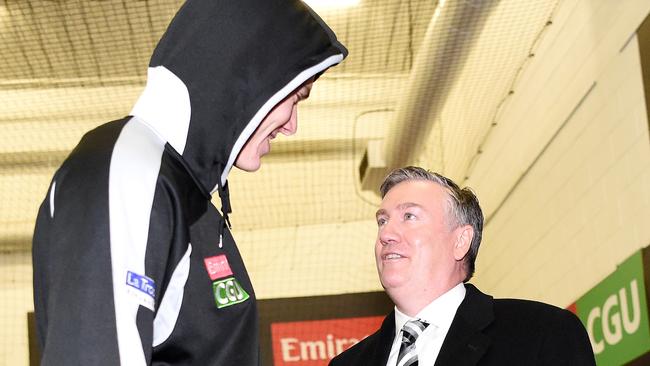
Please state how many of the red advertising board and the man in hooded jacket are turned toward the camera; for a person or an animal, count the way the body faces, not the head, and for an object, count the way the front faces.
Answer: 1

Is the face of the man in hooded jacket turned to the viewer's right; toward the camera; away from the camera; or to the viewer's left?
to the viewer's right

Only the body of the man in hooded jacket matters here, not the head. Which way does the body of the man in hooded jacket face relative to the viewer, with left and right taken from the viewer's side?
facing to the right of the viewer

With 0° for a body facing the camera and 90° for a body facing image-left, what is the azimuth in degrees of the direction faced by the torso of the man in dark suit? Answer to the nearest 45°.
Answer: approximately 45°

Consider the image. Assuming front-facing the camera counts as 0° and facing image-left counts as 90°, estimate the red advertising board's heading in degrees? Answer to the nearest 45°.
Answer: approximately 0°

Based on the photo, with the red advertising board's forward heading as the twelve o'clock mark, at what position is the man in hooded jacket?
The man in hooded jacket is roughly at 12 o'clock from the red advertising board.

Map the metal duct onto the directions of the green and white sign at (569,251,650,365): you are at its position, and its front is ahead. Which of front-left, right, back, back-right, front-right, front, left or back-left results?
right

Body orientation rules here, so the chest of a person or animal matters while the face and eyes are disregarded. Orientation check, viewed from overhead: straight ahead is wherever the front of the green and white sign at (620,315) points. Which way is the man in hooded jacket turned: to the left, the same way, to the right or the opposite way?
the opposite way

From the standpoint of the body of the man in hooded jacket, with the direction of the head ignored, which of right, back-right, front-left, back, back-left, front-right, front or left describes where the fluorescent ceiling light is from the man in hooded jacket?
left

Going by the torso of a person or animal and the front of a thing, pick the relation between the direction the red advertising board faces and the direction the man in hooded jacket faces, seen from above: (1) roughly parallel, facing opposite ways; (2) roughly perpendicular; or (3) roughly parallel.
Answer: roughly perpendicular
